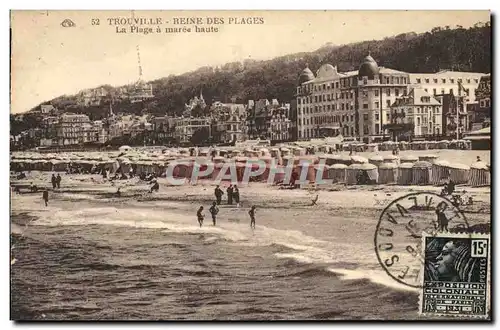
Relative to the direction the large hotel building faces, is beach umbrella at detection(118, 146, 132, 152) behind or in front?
in front

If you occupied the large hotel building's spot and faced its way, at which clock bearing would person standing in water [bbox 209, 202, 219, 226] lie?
The person standing in water is roughly at 1 o'clock from the large hotel building.

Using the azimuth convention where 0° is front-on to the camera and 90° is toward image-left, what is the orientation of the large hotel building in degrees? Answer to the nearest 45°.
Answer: approximately 45°
